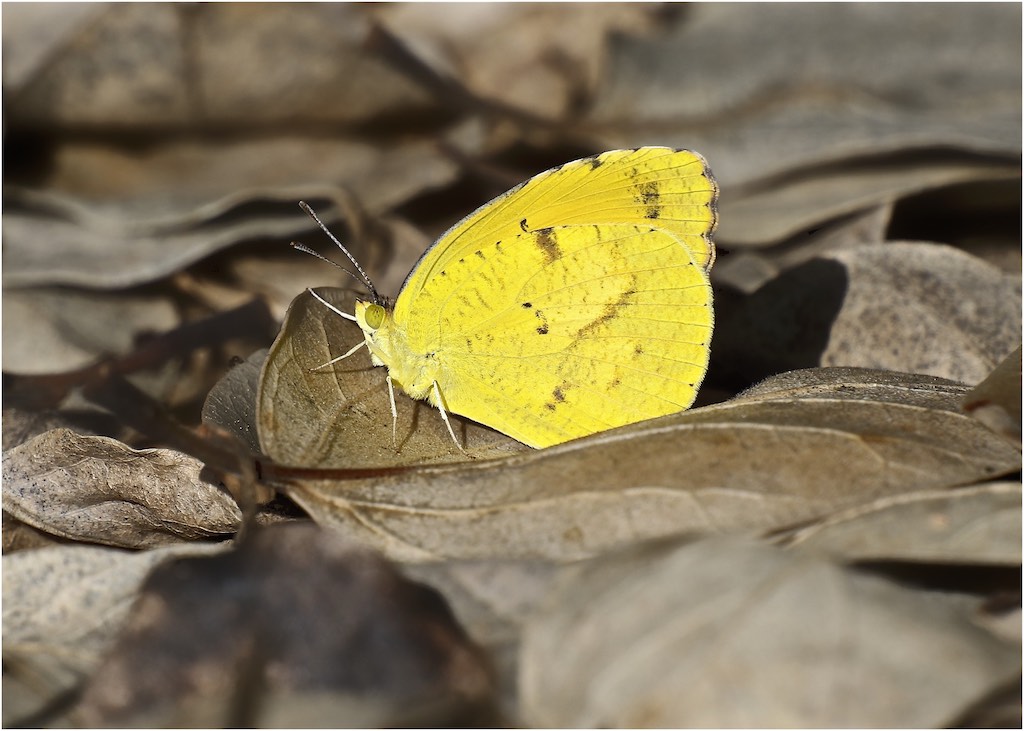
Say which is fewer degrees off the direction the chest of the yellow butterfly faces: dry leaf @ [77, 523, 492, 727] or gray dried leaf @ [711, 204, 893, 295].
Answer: the dry leaf

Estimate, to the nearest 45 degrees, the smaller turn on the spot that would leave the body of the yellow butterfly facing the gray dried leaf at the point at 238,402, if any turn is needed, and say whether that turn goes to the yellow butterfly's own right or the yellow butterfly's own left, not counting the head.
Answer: approximately 45° to the yellow butterfly's own left

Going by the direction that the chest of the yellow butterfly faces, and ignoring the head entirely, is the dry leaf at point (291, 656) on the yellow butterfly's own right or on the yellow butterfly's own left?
on the yellow butterfly's own left

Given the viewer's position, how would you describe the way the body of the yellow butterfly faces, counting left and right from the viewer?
facing to the left of the viewer

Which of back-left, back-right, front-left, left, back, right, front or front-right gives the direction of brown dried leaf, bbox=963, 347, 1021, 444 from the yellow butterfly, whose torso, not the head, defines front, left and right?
back-left

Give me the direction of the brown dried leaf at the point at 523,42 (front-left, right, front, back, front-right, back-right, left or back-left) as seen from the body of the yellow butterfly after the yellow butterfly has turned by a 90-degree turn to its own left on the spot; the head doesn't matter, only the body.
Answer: back

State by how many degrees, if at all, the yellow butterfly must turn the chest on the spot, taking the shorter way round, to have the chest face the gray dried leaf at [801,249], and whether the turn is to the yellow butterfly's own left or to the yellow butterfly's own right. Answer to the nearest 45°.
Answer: approximately 135° to the yellow butterfly's own right
